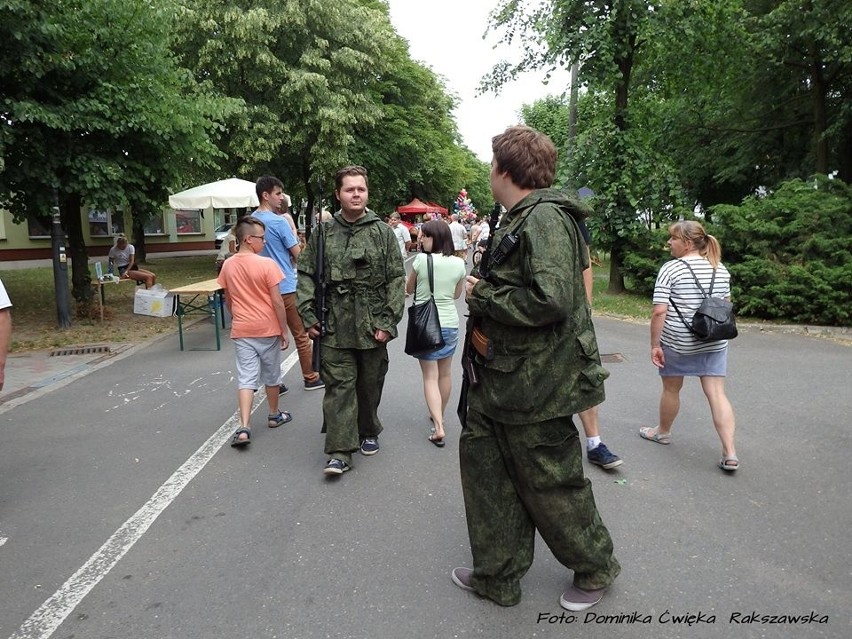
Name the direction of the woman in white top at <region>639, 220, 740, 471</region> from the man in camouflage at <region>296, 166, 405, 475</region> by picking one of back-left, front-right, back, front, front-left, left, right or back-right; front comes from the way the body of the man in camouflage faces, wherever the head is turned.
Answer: left

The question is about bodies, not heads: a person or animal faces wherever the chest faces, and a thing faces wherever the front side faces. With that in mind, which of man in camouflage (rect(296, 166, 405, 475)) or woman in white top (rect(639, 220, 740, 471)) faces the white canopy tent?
the woman in white top

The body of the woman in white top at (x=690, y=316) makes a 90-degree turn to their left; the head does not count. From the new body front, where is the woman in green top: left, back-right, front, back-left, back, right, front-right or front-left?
front-right

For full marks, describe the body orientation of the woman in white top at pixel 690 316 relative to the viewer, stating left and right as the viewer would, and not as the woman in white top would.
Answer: facing away from the viewer and to the left of the viewer

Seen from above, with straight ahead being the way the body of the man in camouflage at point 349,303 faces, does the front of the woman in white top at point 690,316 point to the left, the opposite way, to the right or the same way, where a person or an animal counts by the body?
the opposite way

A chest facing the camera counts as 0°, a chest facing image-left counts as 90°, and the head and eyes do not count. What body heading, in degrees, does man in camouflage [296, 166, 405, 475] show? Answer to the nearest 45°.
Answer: approximately 0°

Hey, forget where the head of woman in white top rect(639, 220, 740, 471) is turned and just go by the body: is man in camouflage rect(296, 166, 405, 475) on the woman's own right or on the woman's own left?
on the woman's own left

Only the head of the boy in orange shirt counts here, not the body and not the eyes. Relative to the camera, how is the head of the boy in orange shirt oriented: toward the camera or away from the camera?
away from the camera

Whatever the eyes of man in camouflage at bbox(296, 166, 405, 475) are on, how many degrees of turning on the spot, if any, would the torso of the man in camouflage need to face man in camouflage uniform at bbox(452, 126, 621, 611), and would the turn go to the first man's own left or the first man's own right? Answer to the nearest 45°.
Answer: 0° — they already face them

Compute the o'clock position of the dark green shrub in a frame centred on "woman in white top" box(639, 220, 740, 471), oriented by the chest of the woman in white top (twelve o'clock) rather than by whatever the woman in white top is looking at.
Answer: The dark green shrub is roughly at 2 o'clock from the woman in white top.

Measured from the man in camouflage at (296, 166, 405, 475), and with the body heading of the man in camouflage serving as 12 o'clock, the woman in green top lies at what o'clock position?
The woman in green top is roughly at 8 o'clock from the man in camouflage.
